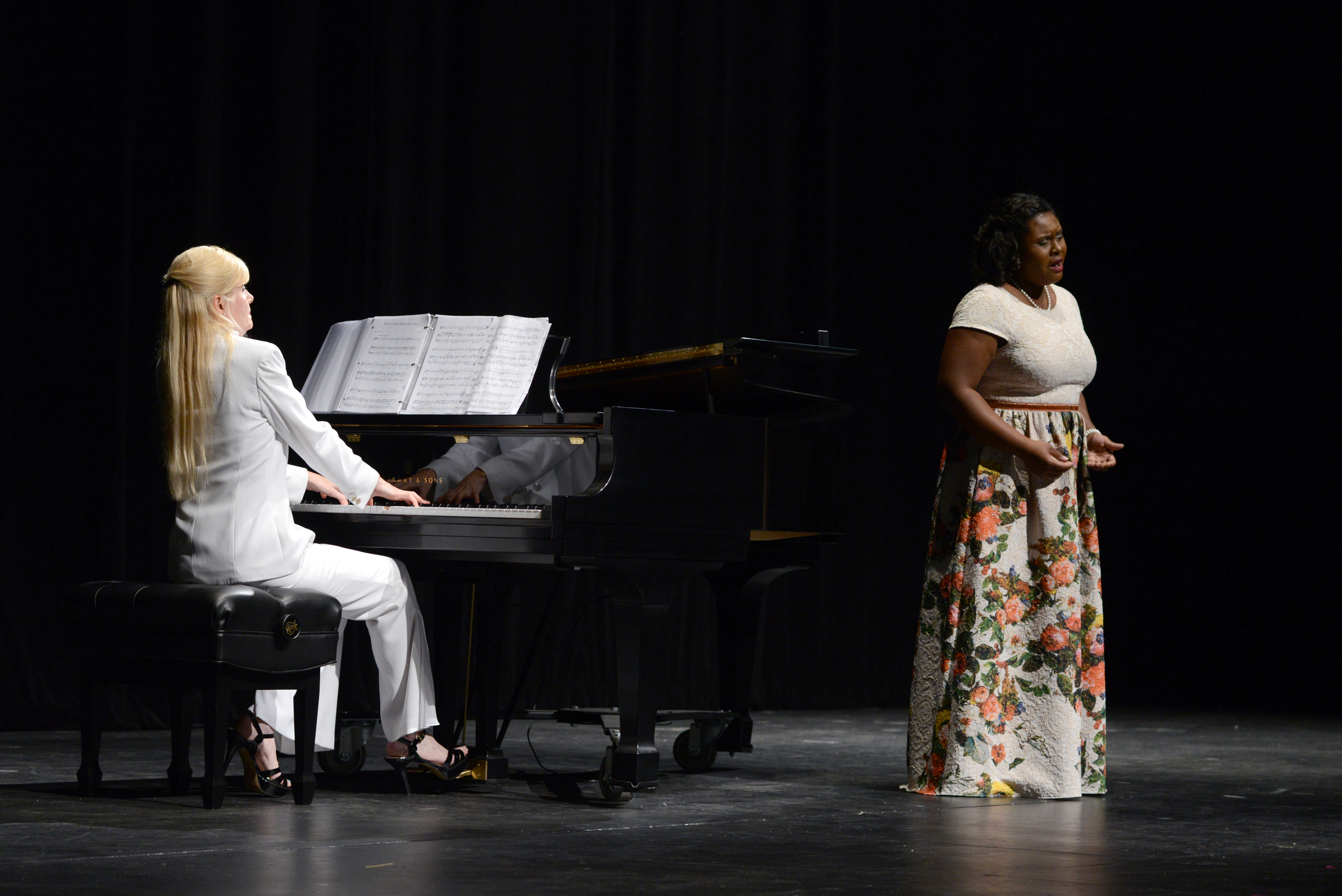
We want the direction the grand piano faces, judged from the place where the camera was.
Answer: facing the viewer and to the left of the viewer

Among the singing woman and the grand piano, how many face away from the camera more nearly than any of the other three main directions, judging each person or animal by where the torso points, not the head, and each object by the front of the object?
0

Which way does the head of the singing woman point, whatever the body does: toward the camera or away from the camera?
toward the camera

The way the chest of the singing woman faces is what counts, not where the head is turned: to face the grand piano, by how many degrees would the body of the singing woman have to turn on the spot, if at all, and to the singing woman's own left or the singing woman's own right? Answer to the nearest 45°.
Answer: approximately 135° to the singing woman's own right

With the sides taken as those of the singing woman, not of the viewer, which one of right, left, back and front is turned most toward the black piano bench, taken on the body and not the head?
right

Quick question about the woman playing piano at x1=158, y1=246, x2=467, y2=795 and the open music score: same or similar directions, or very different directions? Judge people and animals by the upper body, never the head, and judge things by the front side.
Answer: very different directions

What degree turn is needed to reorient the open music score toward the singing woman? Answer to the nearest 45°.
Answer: approximately 135° to its left

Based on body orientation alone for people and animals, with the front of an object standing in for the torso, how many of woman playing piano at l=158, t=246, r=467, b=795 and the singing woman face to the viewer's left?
0

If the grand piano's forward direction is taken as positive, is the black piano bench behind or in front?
in front

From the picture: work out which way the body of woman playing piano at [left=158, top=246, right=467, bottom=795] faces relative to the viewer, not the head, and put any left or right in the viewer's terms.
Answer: facing away from the viewer and to the right of the viewer

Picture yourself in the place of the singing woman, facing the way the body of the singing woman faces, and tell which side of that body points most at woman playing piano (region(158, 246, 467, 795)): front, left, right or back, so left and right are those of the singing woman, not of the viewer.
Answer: right

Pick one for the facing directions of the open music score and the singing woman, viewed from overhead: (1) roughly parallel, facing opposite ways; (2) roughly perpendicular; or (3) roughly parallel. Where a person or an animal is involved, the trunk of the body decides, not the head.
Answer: roughly perpendicular

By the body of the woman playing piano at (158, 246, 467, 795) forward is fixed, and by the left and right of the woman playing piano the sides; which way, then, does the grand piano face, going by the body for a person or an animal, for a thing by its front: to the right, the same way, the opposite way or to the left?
the opposite way

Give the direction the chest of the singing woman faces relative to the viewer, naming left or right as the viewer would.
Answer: facing the viewer and to the right of the viewer

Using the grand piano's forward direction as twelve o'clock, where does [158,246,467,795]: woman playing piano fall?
The woman playing piano is roughly at 1 o'clock from the grand piano.

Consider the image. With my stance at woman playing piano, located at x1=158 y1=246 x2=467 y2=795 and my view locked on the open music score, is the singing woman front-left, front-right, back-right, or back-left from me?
front-right

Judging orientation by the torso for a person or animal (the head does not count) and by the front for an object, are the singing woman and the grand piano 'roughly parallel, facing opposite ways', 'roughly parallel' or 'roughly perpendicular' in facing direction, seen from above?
roughly perpendicular
